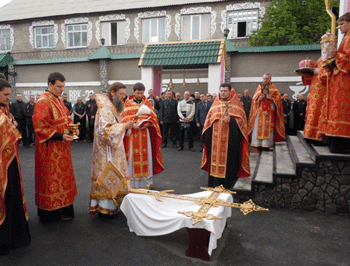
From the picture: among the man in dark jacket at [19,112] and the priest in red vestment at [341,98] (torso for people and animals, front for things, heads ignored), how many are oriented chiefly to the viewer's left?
1

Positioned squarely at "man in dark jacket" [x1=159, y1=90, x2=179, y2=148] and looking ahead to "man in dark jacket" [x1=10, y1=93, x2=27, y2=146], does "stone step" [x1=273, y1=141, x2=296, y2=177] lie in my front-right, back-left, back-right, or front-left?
back-left

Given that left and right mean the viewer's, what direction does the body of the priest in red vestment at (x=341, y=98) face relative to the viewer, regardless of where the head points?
facing to the left of the viewer

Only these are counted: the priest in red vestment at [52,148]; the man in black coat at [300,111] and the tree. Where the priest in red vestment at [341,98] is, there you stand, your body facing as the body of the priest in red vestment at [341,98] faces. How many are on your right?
2

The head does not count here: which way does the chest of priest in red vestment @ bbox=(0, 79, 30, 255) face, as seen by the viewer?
to the viewer's right

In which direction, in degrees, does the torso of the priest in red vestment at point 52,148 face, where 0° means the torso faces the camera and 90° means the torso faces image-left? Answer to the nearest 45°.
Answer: approximately 315°
